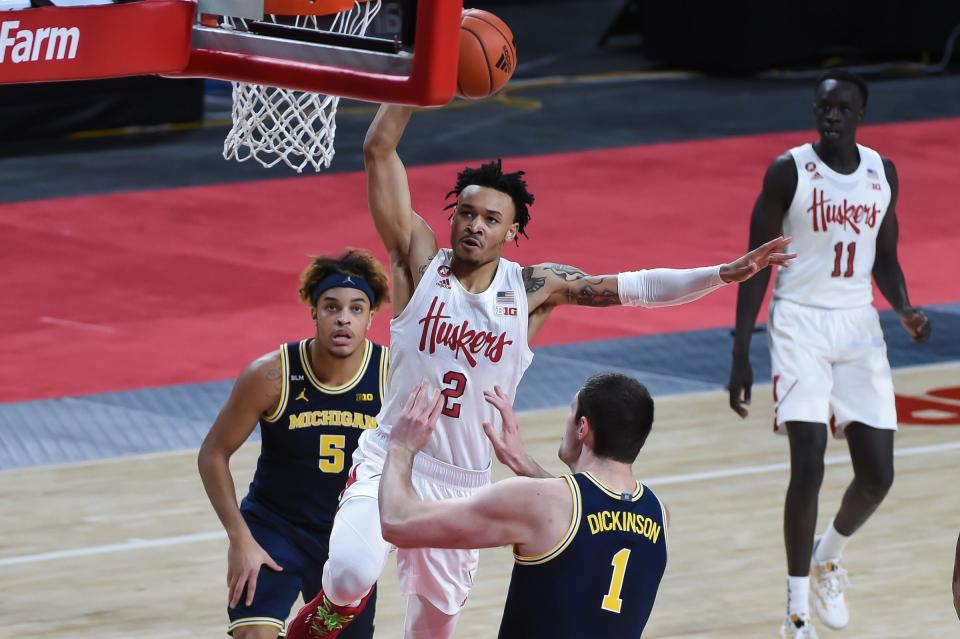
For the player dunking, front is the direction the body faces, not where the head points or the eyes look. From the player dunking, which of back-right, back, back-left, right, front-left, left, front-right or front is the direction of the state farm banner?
front-right

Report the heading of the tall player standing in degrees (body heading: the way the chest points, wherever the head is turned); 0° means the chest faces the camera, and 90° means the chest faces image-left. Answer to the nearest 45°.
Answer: approximately 0°

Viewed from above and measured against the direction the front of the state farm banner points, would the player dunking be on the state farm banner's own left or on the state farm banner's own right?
on the state farm banner's own left

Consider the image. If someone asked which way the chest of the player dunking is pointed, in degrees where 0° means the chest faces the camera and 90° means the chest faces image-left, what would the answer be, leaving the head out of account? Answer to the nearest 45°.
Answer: approximately 0°

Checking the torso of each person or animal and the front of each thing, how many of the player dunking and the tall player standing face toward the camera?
2

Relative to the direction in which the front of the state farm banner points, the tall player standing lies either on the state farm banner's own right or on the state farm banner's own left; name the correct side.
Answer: on the state farm banner's own left
